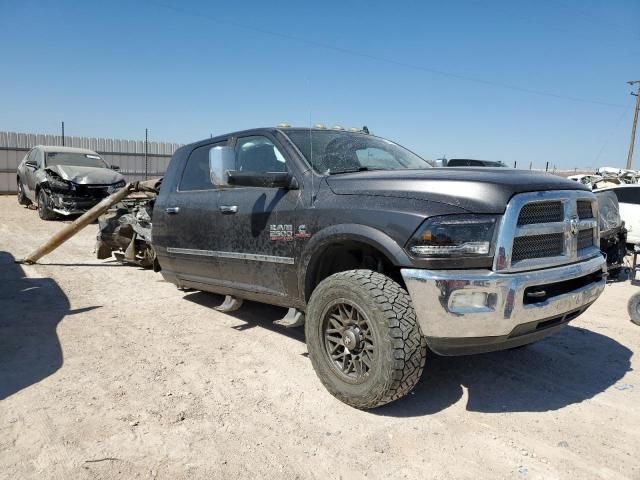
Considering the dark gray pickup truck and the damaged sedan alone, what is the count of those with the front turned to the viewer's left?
0

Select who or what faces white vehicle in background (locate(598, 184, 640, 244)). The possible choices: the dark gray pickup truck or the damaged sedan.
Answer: the damaged sedan

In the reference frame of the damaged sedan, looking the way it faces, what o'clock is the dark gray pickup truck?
The dark gray pickup truck is roughly at 1 o'clock from the damaged sedan.

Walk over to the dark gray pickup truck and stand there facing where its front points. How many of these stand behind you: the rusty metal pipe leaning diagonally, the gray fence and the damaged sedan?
3

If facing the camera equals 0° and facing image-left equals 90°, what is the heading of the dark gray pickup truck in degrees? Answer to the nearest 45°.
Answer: approximately 315°

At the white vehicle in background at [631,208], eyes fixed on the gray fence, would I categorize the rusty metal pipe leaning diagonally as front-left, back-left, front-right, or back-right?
front-left

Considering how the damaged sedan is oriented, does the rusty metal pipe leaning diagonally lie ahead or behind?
ahead

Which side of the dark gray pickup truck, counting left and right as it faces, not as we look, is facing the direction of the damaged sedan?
back

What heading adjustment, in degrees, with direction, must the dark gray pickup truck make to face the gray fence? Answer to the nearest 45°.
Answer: approximately 180°

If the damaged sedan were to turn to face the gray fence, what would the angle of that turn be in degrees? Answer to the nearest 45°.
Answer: approximately 135° to its left

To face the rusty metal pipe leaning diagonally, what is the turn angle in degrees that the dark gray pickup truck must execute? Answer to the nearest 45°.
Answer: approximately 180°

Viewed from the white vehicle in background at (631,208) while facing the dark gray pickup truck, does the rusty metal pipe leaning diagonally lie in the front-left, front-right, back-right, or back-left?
front-right

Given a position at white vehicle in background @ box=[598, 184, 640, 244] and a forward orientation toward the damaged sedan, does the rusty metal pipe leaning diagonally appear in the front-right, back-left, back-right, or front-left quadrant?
front-left
